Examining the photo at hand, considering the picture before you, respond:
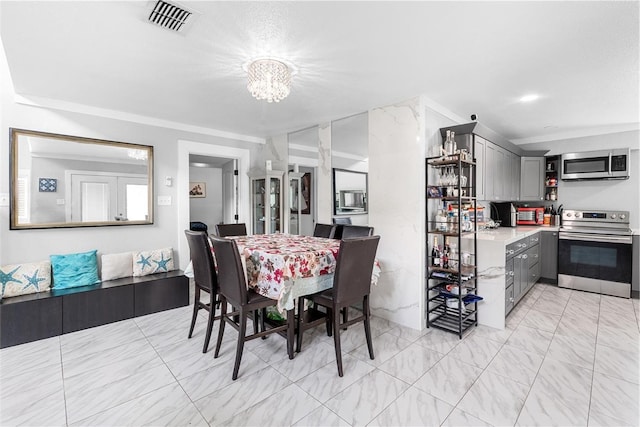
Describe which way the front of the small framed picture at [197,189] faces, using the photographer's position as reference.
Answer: facing the viewer

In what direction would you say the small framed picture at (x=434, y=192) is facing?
toward the camera

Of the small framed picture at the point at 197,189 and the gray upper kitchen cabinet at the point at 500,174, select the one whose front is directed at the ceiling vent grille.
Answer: the small framed picture

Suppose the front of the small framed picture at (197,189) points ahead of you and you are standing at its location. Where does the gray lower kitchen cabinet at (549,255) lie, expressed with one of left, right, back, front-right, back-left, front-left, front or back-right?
front-left

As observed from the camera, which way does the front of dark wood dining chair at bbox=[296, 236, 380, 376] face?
facing away from the viewer and to the left of the viewer

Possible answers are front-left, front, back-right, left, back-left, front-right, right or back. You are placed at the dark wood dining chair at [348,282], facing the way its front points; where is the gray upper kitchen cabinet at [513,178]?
right
